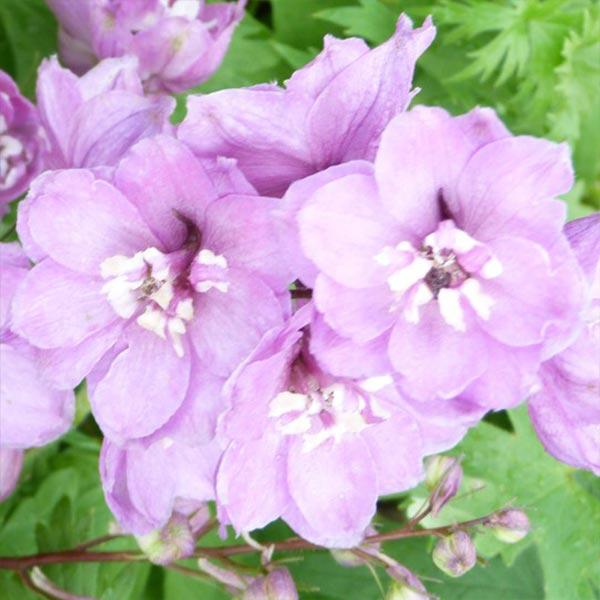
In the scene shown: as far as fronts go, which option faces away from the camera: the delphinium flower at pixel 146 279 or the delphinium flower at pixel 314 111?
the delphinium flower at pixel 314 111

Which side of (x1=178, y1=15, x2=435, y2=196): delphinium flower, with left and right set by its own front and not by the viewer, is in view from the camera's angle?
back

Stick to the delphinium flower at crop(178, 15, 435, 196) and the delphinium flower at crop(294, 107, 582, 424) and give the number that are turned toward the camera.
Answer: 1
